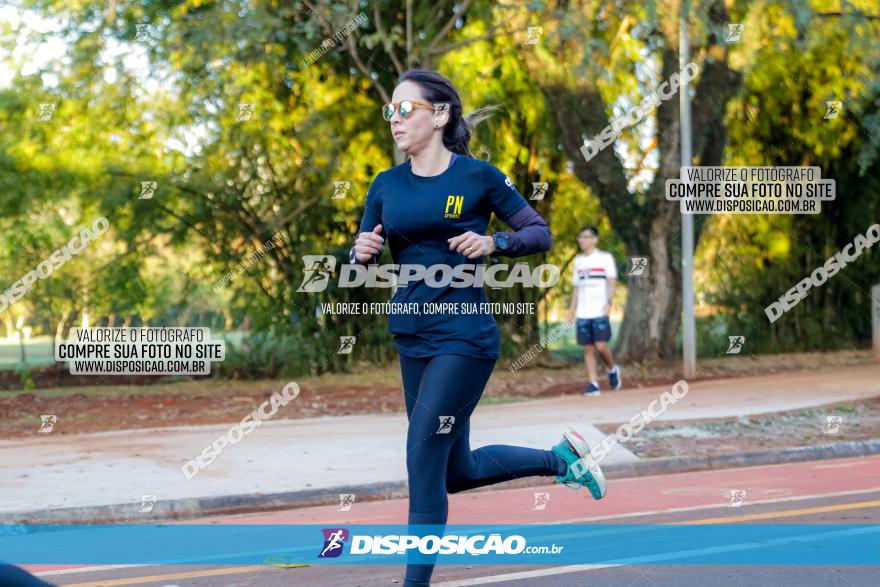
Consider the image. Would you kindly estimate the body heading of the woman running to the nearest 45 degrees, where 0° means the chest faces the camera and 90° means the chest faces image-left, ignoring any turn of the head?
approximately 45°

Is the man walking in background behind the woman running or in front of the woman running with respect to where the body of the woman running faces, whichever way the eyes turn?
behind

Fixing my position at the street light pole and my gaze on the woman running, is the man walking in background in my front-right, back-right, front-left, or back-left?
front-right

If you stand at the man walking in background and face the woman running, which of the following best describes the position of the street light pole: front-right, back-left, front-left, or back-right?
back-left

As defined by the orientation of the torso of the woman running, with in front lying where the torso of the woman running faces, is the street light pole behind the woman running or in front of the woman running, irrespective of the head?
behind
